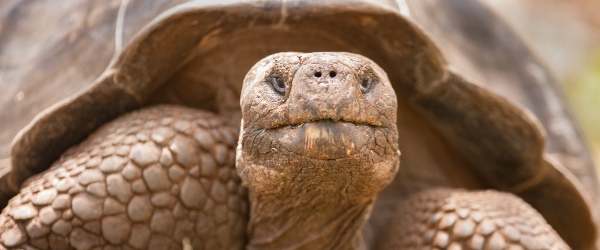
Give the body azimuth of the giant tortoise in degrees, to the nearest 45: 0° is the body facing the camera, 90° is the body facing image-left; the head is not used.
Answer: approximately 0°
